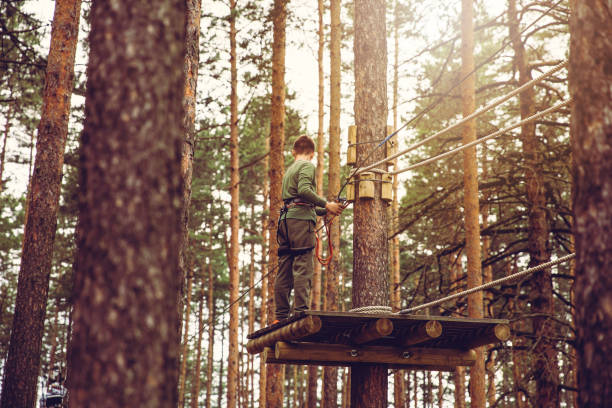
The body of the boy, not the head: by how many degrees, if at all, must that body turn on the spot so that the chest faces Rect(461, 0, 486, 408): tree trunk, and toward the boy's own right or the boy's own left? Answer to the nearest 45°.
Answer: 0° — they already face it

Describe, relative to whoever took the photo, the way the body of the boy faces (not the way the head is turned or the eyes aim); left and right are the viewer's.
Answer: facing away from the viewer and to the right of the viewer

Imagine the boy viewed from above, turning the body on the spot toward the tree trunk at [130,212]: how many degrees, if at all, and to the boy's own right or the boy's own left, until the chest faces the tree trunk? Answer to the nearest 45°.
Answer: approximately 135° to the boy's own right

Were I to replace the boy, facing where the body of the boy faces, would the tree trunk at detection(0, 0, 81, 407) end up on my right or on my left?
on my left

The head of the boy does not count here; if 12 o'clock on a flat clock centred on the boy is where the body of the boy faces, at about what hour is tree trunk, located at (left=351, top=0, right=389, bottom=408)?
The tree trunk is roughly at 2 o'clock from the boy.

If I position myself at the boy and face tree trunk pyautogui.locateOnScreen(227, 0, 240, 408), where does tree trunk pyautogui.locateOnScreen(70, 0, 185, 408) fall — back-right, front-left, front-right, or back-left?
back-left

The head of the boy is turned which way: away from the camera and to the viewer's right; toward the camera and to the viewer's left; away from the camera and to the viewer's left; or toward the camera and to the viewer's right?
away from the camera and to the viewer's right

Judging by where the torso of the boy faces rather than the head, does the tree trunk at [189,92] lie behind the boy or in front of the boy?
behind
